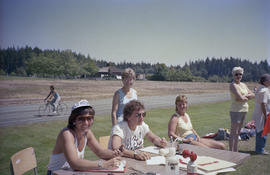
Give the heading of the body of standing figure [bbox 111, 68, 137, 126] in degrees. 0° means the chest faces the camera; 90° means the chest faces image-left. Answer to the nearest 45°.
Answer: approximately 315°

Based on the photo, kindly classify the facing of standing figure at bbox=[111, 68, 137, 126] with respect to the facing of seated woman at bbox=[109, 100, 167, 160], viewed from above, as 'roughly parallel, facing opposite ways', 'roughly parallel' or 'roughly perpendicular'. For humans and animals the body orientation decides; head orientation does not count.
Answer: roughly parallel

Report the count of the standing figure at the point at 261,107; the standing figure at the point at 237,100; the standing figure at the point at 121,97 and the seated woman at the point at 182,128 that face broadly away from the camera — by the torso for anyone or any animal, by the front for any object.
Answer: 0

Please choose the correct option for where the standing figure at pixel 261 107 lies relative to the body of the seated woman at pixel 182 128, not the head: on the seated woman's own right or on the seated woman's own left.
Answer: on the seated woman's own left

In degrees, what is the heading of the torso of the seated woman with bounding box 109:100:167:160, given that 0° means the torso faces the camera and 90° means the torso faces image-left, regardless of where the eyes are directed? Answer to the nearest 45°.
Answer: approximately 315°

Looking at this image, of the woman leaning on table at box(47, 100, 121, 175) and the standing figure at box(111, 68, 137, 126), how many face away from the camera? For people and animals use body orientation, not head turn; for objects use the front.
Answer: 0

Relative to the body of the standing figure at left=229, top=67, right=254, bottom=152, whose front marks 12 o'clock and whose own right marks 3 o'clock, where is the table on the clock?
The table is roughly at 2 o'clock from the standing figure.

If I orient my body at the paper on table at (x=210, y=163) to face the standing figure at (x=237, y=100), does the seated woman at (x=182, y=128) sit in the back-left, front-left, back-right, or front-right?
front-left

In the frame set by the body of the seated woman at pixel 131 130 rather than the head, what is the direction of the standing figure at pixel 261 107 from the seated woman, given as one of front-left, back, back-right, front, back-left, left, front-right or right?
left

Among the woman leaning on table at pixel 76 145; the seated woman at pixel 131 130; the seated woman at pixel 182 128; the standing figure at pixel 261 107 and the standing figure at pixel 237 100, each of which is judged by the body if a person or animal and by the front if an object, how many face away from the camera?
0

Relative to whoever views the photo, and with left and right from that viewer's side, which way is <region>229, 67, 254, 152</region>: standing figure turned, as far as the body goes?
facing the viewer and to the right of the viewer
